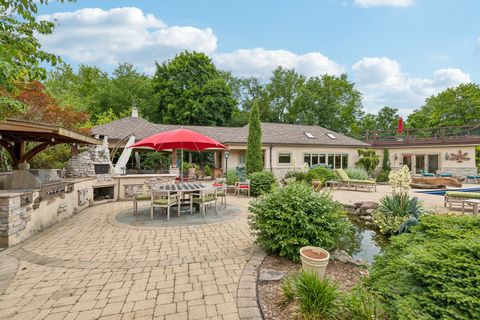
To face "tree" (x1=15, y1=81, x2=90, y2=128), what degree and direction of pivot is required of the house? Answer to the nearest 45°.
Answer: approximately 45° to its right

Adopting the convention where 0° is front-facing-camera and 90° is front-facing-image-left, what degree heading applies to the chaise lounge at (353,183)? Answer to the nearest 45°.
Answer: approximately 315°

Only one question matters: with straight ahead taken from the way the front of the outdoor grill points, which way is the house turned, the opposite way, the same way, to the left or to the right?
to the right

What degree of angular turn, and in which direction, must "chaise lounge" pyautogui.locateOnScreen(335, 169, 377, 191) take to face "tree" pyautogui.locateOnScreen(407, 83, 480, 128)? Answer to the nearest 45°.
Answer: approximately 90° to its left

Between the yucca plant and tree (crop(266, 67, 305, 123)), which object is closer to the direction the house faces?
the yucca plant

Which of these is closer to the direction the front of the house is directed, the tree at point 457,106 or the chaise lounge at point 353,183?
the chaise lounge

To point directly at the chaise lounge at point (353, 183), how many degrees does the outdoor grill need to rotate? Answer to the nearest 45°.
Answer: approximately 45° to its left

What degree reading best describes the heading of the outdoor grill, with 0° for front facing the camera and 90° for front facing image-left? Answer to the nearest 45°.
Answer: approximately 315°

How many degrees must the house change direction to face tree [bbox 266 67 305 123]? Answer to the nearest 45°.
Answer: approximately 180°

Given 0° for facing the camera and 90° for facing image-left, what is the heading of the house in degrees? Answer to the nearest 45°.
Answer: approximately 0°
